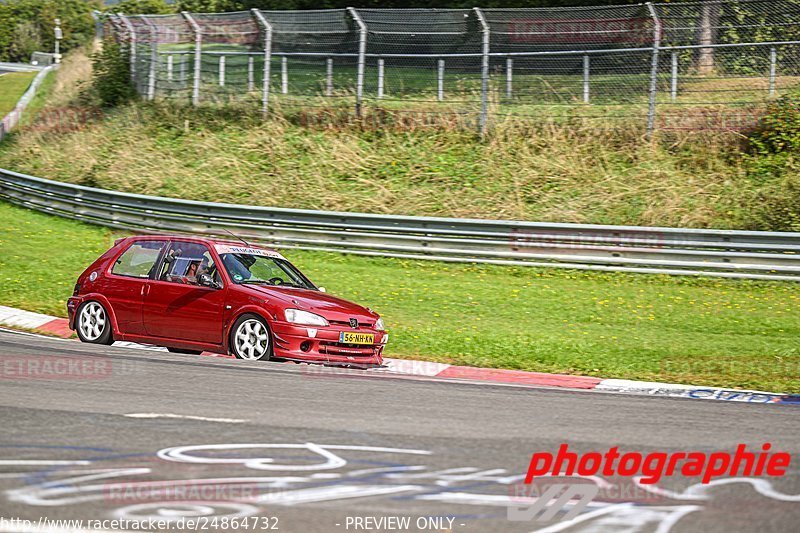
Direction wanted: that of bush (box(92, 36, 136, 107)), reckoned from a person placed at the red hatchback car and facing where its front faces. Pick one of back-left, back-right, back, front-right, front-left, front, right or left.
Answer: back-left

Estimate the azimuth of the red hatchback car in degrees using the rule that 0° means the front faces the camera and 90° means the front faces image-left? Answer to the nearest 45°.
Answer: approximately 315°

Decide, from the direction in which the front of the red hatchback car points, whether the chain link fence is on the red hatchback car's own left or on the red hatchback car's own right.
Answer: on the red hatchback car's own left

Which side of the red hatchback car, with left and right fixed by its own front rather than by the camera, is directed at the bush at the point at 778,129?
left

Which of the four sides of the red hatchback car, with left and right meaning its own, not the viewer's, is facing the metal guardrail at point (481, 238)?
left

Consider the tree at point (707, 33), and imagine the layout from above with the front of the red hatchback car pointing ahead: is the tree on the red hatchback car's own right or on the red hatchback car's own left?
on the red hatchback car's own left
